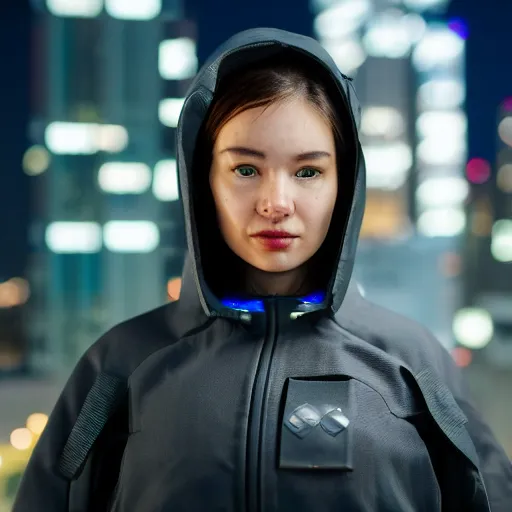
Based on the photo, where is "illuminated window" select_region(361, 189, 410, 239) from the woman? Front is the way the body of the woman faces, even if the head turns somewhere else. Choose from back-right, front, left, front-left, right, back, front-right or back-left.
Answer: back

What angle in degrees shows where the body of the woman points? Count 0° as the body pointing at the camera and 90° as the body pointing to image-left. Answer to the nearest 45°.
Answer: approximately 0°
